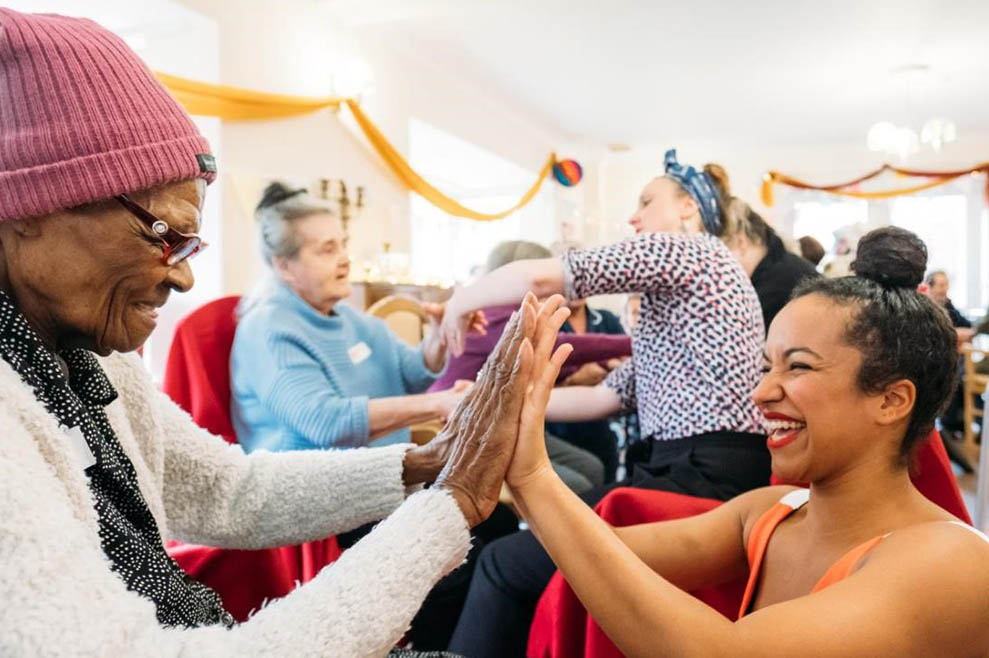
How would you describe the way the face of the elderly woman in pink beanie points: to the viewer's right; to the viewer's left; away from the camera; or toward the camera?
to the viewer's right

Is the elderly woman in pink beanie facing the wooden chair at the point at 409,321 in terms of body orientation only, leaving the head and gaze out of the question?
no

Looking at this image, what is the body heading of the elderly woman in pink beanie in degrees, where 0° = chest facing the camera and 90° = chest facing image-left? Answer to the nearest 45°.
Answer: approximately 270°

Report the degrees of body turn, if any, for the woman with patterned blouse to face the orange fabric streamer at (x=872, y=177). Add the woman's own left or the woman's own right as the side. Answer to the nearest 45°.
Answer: approximately 90° to the woman's own right

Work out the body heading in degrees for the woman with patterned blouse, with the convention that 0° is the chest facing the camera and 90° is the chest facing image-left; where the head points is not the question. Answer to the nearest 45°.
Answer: approximately 90°

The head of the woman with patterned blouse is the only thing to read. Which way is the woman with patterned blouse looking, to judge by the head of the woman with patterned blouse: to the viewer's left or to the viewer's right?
to the viewer's left

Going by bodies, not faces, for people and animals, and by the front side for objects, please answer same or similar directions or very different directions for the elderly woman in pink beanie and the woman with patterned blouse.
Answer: very different directions

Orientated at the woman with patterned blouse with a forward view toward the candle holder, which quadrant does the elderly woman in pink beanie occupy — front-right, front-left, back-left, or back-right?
back-left

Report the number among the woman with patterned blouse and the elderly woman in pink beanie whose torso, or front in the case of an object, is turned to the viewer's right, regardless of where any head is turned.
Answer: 1

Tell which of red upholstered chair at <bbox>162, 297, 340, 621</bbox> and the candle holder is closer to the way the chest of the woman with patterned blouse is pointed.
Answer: the red upholstered chair

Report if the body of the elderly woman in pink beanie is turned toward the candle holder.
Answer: no

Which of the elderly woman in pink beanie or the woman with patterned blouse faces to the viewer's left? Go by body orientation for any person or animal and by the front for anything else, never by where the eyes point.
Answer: the woman with patterned blouse
